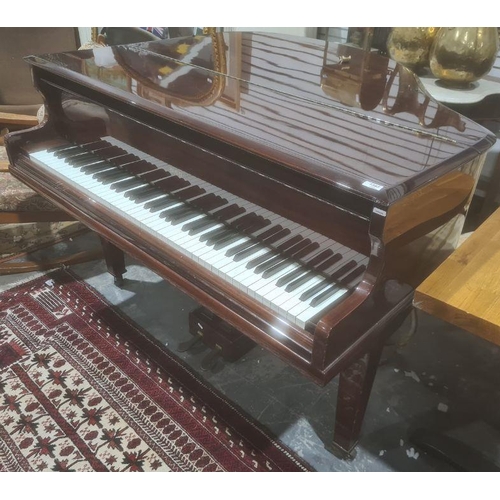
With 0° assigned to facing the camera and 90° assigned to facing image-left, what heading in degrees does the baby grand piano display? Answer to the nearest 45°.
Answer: approximately 45°

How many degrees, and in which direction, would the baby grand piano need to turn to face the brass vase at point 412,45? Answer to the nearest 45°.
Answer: approximately 180°

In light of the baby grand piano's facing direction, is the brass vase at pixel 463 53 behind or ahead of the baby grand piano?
behind

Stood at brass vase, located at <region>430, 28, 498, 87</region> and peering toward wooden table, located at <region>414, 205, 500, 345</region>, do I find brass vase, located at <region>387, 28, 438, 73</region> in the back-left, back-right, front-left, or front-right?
back-right
